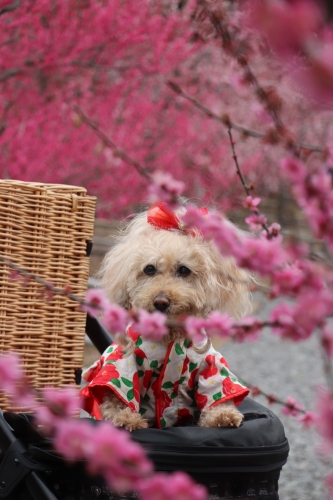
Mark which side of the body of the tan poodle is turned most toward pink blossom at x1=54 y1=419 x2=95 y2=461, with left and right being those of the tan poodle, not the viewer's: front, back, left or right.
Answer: front

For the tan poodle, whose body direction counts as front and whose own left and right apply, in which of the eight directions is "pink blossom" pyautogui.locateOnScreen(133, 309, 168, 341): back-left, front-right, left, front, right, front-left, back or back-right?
front

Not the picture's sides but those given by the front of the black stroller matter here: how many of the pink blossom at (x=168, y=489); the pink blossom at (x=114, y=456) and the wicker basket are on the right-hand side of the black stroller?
2

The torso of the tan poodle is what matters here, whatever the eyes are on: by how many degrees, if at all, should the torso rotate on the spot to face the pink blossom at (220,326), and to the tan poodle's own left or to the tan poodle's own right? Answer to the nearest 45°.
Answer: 0° — it already faces it

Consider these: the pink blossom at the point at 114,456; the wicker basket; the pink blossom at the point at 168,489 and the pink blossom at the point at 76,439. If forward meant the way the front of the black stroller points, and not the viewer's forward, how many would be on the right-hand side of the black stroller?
3

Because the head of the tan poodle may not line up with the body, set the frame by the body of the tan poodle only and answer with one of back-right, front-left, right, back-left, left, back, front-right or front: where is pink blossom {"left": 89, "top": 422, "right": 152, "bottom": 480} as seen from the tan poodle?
front

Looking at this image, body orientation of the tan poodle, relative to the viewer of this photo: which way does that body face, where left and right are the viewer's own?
facing the viewer

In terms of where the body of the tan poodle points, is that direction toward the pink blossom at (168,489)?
yes
